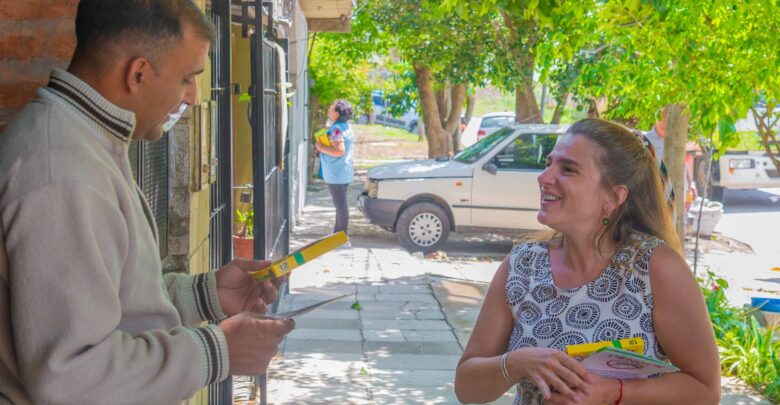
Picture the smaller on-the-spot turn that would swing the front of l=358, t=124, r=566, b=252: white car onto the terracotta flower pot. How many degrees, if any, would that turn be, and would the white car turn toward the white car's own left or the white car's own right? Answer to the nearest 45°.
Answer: approximately 45° to the white car's own left

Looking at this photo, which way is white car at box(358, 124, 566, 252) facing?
to the viewer's left

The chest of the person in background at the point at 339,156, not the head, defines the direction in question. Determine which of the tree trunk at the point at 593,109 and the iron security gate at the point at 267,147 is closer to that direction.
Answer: the iron security gate

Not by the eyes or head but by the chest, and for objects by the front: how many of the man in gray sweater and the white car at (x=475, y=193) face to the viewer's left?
1

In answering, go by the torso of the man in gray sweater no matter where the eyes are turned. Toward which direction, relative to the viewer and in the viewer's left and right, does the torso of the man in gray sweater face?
facing to the right of the viewer
